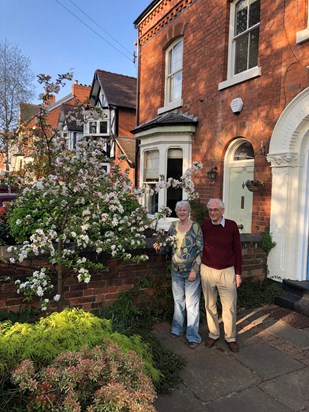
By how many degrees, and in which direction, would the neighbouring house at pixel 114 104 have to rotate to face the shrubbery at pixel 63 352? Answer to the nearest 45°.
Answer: approximately 45° to its left

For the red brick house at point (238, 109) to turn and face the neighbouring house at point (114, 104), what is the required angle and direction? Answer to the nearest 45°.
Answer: approximately 90° to its right

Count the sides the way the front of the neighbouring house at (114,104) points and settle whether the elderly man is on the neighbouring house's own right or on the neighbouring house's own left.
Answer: on the neighbouring house's own left

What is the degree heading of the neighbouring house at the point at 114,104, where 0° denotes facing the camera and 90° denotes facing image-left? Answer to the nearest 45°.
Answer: approximately 45°

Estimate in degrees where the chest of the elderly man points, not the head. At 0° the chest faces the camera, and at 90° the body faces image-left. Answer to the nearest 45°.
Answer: approximately 0°

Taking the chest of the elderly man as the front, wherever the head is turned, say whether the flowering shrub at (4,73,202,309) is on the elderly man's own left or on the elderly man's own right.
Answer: on the elderly man's own right

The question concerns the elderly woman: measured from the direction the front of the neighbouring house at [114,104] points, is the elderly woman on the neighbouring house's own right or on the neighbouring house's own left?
on the neighbouring house's own left

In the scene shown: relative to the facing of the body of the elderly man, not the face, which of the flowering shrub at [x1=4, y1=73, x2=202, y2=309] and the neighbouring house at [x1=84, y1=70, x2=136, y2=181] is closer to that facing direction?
the flowering shrub
